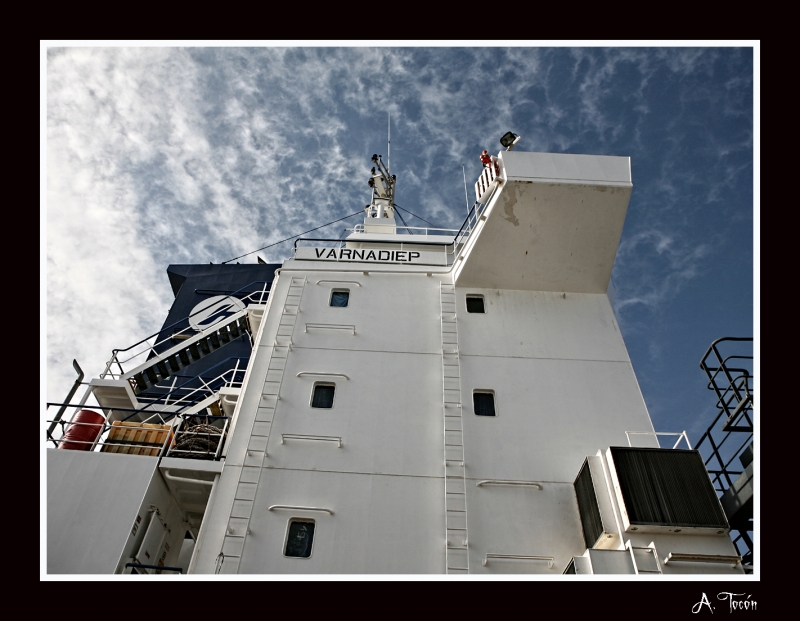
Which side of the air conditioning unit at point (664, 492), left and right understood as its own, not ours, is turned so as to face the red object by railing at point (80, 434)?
right

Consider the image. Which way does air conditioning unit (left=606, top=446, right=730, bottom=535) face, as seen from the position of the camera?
facing the viewer
